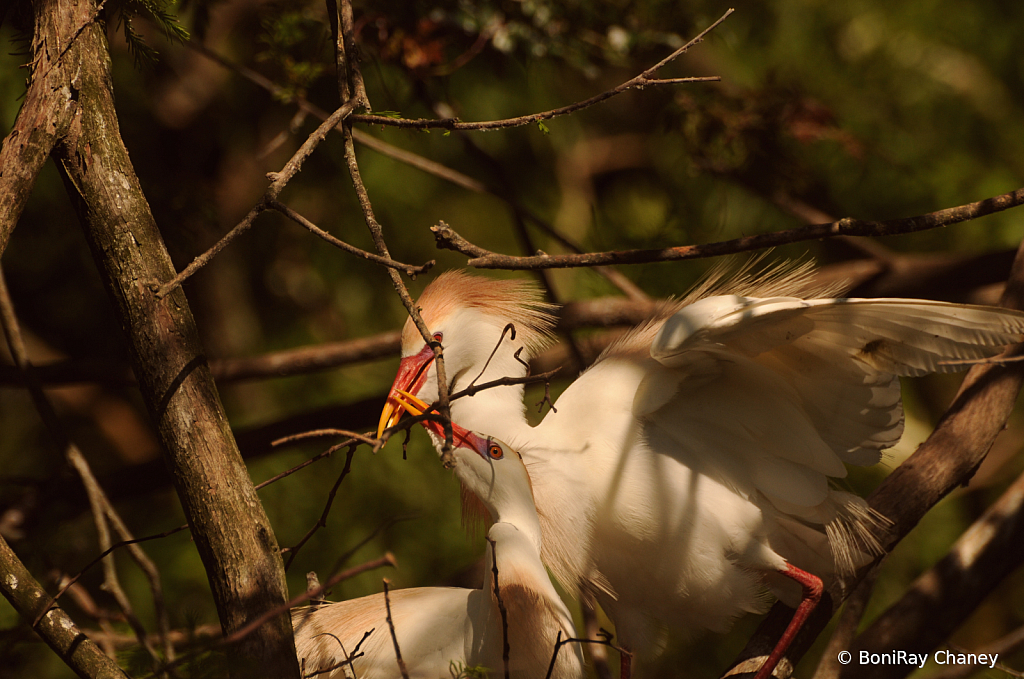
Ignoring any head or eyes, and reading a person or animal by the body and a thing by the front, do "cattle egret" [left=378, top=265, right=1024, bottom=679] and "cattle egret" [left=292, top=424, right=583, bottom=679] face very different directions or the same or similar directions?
very different directions

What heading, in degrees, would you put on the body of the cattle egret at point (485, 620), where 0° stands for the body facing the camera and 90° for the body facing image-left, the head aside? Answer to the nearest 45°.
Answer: approximately 270°

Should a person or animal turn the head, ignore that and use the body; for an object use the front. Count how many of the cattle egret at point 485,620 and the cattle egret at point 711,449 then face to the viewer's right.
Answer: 1

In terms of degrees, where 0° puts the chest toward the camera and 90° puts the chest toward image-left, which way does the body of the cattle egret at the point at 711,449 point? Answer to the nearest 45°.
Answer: approximately 90°

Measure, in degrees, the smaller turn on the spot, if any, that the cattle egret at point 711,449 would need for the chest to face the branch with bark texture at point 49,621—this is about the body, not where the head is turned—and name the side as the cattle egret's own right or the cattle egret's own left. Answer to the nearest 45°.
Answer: approximately 45° to the cattle egret's own left
